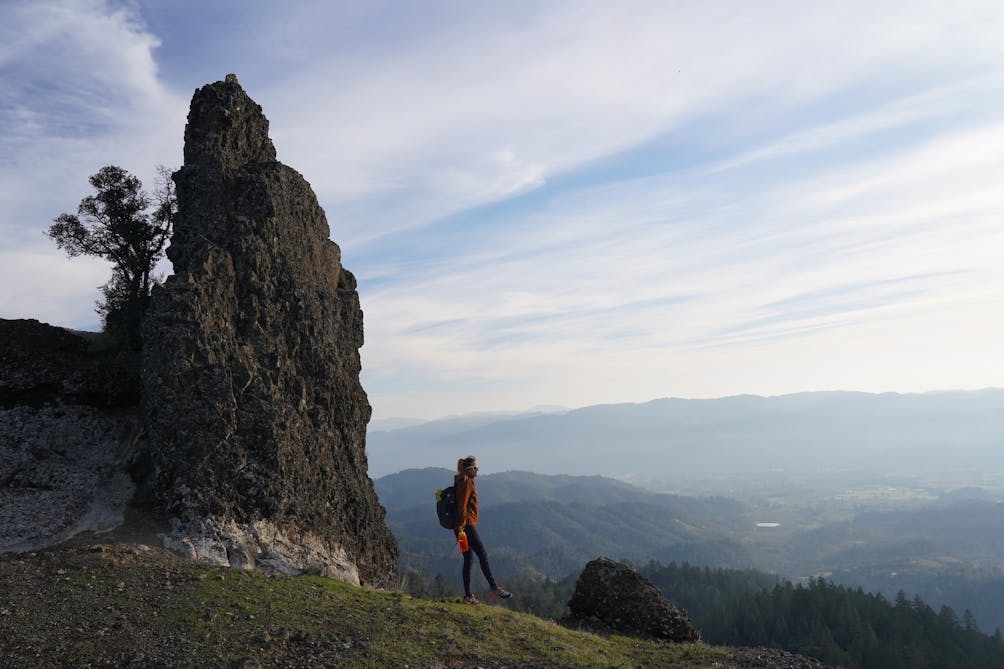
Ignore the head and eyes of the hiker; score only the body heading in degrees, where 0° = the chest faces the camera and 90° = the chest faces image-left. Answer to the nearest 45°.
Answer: approximately 270°

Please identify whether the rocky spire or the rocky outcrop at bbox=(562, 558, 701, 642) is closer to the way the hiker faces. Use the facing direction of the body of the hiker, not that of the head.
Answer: the rocky outcrop

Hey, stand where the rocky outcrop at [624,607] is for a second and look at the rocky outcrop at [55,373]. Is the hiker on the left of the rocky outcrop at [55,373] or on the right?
left

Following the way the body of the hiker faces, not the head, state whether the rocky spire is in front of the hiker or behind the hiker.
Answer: behind

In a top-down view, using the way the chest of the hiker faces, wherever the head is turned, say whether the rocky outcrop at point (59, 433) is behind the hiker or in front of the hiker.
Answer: behind

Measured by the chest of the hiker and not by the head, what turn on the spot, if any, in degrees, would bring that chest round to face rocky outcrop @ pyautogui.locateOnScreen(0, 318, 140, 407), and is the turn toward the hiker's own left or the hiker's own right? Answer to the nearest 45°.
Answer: approximately 135° to the hiker's own left

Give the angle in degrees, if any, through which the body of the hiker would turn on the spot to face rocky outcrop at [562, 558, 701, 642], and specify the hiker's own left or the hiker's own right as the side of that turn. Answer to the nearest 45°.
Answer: approximately 45° to the hiker's own left
